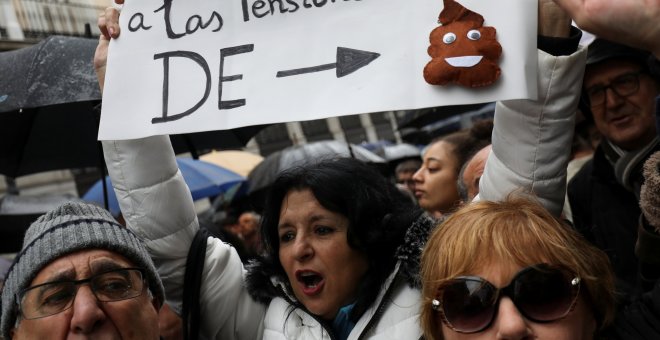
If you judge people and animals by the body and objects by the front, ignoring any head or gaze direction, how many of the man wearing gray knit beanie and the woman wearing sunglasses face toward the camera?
2

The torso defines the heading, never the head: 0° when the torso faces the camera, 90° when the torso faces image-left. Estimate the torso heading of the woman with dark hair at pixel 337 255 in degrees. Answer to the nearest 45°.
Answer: approximately 45°

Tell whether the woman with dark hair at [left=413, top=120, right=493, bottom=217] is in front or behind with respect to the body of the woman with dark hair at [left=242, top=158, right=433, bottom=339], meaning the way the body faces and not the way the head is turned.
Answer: behind

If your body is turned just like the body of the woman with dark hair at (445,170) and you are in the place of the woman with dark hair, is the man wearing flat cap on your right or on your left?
on your left

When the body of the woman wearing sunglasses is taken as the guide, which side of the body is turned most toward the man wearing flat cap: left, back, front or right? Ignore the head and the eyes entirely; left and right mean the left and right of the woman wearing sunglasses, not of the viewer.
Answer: back

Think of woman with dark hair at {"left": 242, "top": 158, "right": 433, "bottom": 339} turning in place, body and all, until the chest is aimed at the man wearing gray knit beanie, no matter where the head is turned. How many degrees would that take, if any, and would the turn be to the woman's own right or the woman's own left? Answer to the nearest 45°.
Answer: approximately 45° to the woman's own right

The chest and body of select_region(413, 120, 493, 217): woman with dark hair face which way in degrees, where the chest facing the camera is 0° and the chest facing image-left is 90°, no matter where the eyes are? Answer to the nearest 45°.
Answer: approximately 45°

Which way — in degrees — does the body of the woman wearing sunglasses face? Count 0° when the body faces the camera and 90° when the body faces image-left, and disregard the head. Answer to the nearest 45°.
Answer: approximately 0°

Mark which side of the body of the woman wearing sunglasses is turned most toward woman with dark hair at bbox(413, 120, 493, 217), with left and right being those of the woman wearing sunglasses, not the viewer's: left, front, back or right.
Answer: back
